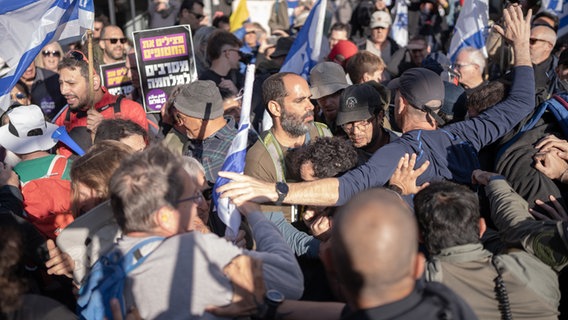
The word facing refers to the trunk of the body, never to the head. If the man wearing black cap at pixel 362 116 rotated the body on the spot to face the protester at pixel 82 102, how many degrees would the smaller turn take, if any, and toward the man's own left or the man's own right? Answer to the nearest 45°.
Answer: approximately 45° to the man's own right

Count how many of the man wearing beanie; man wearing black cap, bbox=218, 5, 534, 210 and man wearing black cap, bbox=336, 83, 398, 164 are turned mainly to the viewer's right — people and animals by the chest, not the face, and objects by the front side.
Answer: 0

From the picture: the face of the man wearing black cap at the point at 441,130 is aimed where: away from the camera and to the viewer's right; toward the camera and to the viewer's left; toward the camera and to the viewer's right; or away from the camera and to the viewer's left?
away from the camera and to the viewer's left

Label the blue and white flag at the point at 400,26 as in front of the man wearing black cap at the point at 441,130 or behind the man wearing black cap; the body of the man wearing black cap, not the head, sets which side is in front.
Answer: in front

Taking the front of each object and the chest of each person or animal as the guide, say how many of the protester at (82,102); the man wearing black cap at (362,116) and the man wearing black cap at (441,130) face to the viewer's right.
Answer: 0

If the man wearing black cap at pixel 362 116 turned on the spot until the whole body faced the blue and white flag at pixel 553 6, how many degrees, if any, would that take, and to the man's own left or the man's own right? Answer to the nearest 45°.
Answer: approximately 180°

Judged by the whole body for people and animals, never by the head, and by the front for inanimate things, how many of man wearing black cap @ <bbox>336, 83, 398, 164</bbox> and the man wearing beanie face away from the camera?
0

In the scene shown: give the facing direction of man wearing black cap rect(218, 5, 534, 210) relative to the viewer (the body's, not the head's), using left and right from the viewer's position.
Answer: facing away from the viewer and to the left of the viewer

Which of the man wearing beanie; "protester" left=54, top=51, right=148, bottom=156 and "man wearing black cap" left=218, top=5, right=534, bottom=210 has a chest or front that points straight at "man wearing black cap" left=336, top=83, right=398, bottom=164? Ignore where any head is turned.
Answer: "man wearing black cap" left=218, top=5, right=534, bottom=210

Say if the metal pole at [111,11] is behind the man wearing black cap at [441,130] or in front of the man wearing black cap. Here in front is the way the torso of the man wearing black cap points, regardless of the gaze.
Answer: in front

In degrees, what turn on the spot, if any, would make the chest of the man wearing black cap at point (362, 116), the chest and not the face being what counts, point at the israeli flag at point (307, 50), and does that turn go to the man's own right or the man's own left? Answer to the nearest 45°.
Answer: approximately 135° to the man's own right

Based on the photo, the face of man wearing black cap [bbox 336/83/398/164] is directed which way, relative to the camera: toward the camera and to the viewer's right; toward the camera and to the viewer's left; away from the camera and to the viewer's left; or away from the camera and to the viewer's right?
toward the camera and to the viewer's left
